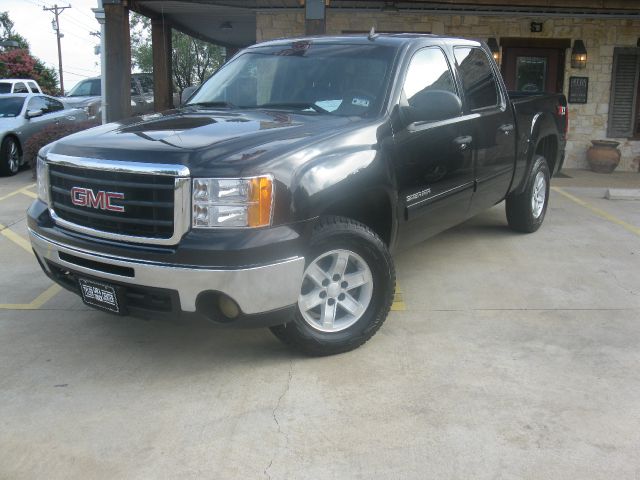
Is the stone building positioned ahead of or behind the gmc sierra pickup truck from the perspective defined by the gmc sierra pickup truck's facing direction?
behind

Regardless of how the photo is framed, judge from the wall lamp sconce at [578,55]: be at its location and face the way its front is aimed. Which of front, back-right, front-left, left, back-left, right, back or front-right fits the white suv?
right

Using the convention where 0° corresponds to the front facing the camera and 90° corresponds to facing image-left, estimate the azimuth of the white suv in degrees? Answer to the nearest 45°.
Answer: approximately 45°

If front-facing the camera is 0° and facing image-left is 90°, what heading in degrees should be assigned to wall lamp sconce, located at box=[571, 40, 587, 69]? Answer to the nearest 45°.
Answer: approximately 0°

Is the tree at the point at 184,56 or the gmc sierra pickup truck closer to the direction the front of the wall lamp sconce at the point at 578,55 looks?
the gmc sierra pickup truck

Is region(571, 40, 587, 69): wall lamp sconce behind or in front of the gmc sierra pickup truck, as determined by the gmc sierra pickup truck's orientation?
behind

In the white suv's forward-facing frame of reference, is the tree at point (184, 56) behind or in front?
behind
